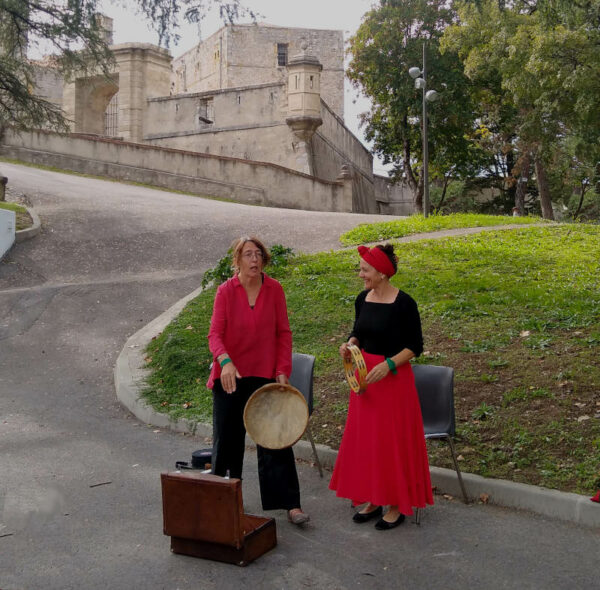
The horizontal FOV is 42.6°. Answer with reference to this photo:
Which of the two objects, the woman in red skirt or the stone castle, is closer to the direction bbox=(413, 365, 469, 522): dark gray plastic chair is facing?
the woman in red skirt

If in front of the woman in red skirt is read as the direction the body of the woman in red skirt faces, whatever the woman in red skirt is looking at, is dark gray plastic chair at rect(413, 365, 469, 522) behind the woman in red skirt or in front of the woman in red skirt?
behind

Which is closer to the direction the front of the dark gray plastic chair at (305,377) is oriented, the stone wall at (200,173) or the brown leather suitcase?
the brown leather suitcase

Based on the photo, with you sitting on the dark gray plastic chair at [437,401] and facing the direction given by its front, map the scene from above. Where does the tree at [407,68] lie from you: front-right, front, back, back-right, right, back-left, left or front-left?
back-right

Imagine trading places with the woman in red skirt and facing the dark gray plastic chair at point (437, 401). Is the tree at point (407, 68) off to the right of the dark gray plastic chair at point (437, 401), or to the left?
left

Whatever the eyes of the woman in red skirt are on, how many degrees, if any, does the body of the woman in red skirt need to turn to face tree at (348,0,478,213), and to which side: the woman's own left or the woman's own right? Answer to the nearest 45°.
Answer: approximately 135° to the woman's own right

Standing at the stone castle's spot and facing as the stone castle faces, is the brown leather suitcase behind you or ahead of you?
ahead

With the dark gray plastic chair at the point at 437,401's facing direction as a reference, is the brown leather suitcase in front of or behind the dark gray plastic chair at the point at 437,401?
in front
